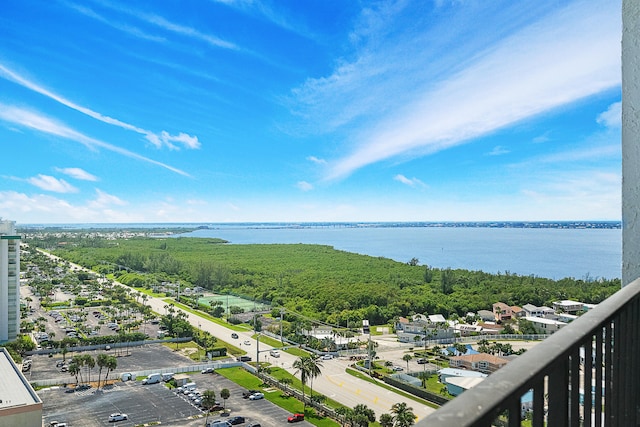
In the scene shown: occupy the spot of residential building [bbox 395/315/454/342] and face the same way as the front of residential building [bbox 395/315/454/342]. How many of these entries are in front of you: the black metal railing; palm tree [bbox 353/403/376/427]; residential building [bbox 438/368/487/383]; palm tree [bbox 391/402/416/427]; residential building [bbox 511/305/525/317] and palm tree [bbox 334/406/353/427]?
5

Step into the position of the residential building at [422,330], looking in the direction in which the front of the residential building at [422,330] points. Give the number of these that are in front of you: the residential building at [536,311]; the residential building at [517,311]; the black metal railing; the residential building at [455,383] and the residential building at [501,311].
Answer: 2

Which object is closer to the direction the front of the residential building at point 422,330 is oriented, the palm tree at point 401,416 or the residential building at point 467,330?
the palm tree

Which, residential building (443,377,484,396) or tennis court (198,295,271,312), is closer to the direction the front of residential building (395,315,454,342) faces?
the residential building

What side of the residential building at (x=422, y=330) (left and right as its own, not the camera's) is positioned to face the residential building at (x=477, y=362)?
front

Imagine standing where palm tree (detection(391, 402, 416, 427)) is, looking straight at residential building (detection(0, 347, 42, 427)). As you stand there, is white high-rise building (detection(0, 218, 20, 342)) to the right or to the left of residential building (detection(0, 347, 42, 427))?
right

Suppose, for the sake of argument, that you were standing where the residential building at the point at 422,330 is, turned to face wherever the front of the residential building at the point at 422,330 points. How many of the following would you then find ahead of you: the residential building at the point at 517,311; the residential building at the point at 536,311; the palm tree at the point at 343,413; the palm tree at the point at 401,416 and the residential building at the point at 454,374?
3

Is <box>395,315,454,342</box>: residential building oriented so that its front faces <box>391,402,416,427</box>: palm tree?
yes

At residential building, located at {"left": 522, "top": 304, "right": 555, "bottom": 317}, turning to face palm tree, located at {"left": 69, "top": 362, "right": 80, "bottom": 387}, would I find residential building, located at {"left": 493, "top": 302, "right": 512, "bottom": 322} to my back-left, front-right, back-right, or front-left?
front-right

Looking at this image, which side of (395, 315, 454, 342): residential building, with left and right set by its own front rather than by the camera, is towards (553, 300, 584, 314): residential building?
left

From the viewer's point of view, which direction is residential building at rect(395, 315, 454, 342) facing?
toward the camera

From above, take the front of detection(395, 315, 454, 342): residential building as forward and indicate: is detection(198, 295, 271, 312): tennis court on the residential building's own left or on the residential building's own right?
on the residential building's own right

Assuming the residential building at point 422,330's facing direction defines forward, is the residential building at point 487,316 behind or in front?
behind

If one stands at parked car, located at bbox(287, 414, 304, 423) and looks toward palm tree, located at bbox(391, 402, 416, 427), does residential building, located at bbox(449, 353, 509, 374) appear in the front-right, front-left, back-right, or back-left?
front-left

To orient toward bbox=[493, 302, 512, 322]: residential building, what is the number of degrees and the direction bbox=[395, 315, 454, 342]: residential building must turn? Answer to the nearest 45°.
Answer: approximately 135° to its left

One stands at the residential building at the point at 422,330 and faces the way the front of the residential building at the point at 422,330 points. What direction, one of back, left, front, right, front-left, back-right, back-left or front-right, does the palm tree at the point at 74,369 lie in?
front-right

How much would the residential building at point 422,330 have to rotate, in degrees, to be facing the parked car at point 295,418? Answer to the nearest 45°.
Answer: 0° — it already faces it

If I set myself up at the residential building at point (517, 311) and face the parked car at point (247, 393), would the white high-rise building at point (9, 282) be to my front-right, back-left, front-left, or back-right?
front-right

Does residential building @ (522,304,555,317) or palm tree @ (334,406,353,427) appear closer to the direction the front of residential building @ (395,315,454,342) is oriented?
the palm tree

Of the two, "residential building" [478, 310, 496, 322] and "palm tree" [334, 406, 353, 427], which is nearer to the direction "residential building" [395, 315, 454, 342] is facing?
the palm tree

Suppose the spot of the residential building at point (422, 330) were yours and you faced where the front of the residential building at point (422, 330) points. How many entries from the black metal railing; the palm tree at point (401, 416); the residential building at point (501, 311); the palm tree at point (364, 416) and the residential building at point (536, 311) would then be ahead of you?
3
